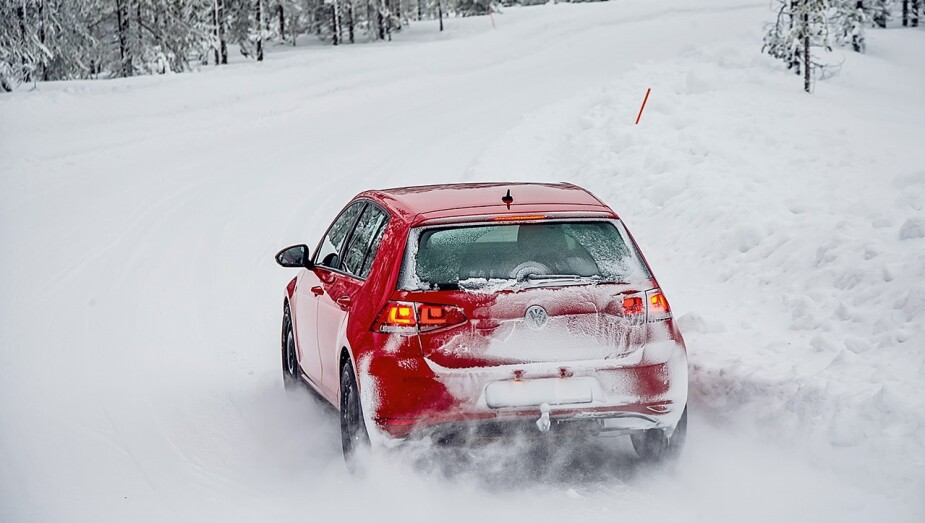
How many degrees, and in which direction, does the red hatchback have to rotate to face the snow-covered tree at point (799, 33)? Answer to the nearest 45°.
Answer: approximately 45° to its right

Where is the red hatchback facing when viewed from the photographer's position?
facing away from the viewer and to the left of the viewer
